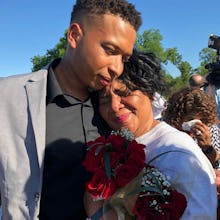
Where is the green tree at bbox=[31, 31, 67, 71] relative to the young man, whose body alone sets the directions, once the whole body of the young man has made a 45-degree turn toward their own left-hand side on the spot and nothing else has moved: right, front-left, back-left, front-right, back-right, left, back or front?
left

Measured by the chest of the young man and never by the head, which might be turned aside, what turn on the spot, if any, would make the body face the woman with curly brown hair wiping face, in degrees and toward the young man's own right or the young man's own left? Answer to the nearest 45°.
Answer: approximately 90° to the young man's own left

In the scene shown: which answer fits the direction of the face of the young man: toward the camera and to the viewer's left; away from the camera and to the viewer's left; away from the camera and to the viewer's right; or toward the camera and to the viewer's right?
toward the camera and to the viewer's right

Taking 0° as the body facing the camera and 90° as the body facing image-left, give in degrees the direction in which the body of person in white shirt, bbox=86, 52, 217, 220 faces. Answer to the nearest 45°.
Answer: approximately 45°

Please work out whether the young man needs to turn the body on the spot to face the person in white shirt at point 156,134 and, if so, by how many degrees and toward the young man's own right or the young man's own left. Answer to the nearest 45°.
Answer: approximately 45° to the young man's own left
